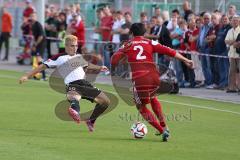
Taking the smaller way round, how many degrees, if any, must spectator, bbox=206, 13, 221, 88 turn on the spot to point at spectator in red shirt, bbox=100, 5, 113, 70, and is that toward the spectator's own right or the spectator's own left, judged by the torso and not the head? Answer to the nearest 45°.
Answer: approximately 90° to the spectator's own right

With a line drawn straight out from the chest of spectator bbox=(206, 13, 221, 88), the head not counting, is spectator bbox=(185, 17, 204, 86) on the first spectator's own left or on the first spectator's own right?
on the first spectator's own right

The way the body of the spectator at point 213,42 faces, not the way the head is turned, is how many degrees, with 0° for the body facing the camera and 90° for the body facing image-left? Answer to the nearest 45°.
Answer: approximately 45°

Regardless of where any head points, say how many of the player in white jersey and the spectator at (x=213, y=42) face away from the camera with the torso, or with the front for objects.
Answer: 0

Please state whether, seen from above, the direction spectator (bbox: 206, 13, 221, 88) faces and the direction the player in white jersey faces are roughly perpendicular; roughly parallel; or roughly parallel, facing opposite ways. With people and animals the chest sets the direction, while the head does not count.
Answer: roughly perpendicular

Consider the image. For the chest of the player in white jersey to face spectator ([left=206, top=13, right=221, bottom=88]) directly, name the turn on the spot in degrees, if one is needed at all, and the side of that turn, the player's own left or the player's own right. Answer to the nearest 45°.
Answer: approximately 90° to the player's own left

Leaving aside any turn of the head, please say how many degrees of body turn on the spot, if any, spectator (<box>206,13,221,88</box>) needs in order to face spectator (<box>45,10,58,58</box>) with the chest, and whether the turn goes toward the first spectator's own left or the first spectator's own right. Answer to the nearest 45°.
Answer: approximately 90° to the first spectator's own right

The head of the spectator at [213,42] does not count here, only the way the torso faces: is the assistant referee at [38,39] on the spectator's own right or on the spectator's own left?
on the spectator's own right

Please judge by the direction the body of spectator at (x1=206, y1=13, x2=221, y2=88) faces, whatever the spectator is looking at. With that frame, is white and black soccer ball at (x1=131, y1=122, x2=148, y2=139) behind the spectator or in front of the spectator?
in front

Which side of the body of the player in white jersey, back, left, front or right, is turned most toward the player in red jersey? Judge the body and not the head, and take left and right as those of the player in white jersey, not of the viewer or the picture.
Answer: front

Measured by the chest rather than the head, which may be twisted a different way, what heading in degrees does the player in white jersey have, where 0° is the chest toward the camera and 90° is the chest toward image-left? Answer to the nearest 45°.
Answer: approximately 315°

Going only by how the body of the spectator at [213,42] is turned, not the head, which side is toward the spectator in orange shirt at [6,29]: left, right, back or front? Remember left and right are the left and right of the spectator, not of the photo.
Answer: right
